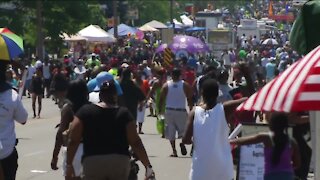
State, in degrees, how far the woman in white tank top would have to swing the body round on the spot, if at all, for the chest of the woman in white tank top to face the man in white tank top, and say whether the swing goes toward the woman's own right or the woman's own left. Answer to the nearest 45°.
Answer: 0° — they already face them

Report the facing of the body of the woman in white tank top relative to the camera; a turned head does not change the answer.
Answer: away from the camera

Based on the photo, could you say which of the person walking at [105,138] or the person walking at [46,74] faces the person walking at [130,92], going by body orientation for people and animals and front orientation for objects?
the person walking at [105,138]

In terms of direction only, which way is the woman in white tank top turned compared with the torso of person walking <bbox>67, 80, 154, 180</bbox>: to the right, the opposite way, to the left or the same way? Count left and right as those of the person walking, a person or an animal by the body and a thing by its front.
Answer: the same way

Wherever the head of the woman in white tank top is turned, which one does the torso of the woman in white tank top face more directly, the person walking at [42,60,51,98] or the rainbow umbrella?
the person walking

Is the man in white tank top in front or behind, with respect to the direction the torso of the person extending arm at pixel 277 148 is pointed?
in front

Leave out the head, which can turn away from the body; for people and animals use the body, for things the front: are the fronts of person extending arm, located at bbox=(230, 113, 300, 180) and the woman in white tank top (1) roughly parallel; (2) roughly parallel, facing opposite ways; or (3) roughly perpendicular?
roughly parallel

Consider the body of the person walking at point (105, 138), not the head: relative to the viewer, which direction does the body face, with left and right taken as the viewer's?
facing away from the viewer

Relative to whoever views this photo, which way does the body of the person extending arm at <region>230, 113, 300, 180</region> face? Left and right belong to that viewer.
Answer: facing away from the viewer

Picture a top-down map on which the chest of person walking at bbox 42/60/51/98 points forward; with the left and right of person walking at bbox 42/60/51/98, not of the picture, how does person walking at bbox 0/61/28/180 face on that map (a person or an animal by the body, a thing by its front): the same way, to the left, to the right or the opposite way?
the same way

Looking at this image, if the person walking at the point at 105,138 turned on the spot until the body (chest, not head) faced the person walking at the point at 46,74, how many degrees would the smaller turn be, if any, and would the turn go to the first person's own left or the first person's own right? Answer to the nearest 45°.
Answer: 0° — they already face them
